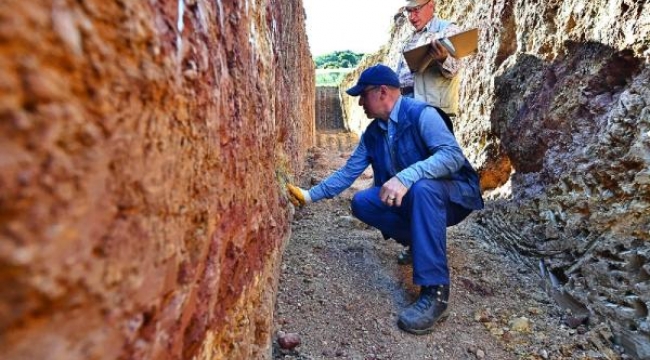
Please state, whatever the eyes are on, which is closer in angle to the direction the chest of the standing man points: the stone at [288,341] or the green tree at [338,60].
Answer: the stone

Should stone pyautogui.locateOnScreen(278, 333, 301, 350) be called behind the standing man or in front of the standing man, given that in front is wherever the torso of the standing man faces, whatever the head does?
in front

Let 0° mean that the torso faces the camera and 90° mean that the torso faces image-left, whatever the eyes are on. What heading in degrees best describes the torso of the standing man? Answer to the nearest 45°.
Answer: approximately 45°

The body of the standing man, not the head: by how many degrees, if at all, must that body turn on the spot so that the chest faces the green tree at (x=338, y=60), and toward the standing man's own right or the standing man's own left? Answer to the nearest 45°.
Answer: approximately 135° to the standing man's own right
